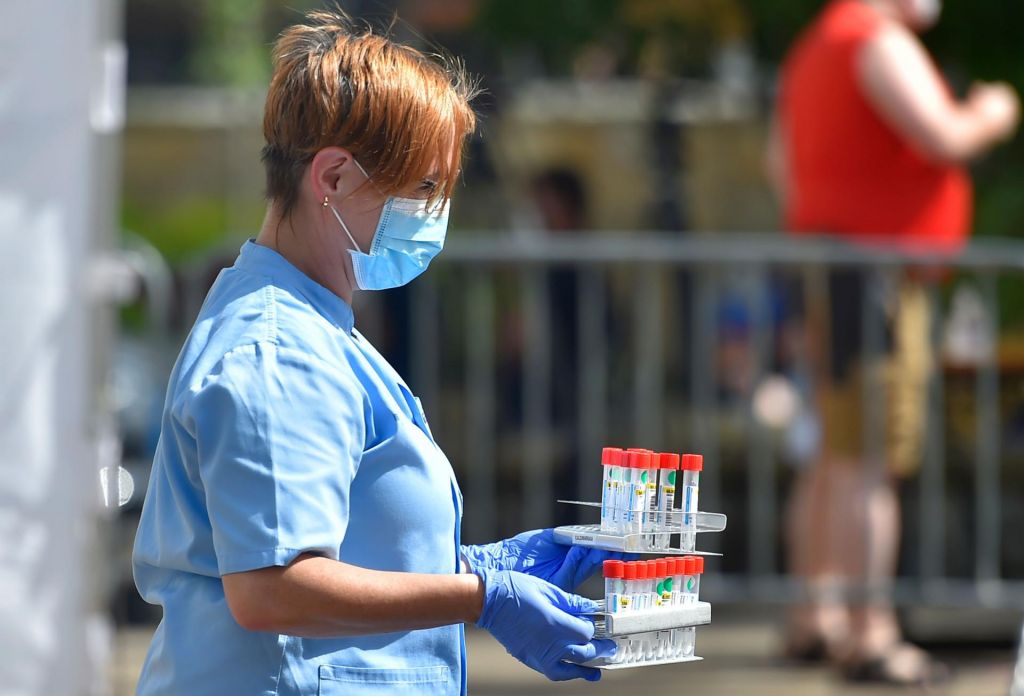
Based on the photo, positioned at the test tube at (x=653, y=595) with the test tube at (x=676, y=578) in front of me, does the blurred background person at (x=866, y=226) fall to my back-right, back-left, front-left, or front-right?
front-left

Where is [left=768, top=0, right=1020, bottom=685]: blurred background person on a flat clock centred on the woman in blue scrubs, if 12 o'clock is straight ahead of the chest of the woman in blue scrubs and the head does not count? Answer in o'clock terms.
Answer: The blurred background person is roughly at 10 o'clock from the woman in blue scrubs.

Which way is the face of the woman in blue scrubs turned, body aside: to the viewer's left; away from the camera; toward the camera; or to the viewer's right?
to the viewer's right

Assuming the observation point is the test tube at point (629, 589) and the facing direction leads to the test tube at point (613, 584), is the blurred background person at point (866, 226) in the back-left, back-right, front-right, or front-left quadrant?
back-right

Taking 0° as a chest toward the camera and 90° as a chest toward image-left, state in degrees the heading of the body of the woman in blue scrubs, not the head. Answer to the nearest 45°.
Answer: approximately 270°

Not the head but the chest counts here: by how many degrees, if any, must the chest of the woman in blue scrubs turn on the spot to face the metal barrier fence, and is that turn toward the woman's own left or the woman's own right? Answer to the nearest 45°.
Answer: approximately 90° to the woman's own left
